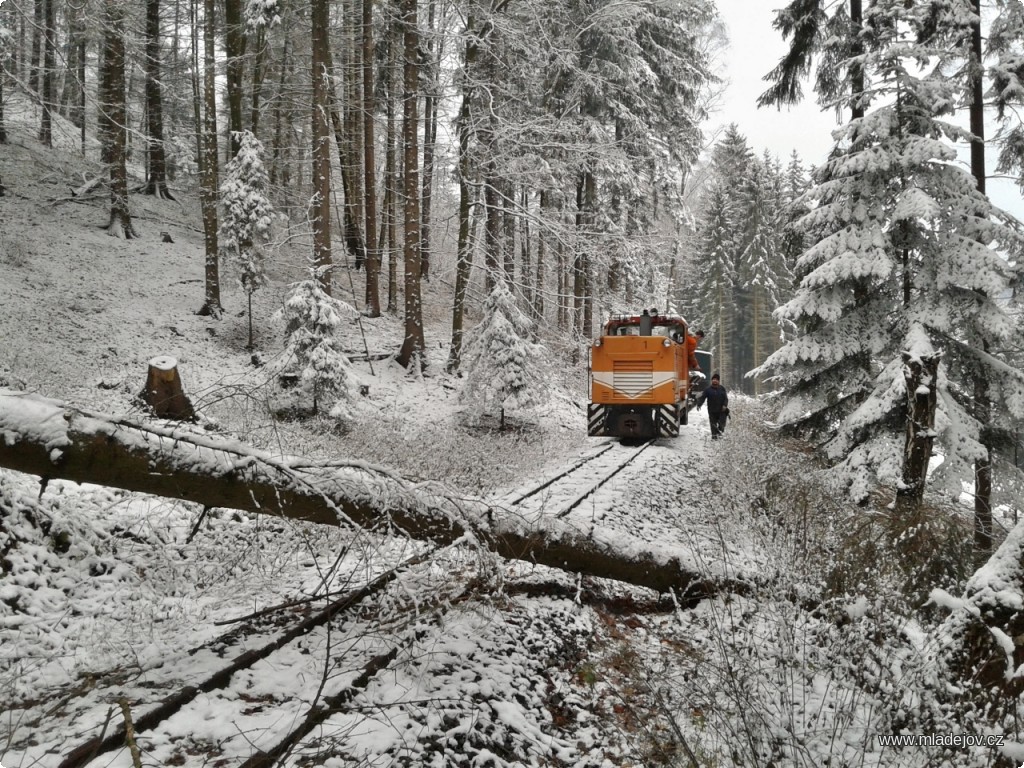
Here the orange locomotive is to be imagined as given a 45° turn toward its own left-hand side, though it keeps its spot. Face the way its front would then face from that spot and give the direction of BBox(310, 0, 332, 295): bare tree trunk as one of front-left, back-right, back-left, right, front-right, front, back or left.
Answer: back-right

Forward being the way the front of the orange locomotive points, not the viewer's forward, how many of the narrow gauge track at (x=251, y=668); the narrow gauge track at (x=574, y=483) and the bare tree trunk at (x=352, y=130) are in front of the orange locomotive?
2

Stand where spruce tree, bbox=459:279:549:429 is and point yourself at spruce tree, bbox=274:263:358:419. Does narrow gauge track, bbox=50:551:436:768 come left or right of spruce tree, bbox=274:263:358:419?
left

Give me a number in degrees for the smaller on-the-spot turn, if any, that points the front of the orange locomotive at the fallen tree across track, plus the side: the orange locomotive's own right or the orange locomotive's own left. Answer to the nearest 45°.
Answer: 0° — it already faces it

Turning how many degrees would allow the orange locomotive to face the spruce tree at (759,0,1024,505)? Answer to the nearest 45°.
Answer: approximately 45° to its left

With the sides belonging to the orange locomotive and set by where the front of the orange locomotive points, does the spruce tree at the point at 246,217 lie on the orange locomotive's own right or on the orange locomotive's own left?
on the orange locomotive's own right

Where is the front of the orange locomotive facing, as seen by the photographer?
facing the viewer

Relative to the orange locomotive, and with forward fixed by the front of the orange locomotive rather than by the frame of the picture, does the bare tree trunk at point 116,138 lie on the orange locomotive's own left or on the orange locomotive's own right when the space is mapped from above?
on the orange locomotive's own right

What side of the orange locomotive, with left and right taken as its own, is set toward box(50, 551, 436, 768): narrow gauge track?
front

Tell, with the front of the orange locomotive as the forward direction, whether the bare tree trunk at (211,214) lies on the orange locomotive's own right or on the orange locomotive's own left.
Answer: on the orange locomotive's own right
